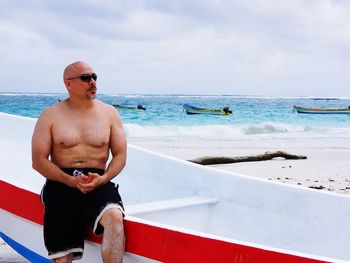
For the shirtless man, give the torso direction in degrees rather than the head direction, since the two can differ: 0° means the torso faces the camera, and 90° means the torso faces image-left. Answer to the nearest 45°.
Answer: approximately 0°

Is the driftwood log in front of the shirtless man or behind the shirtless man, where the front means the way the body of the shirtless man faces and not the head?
behind

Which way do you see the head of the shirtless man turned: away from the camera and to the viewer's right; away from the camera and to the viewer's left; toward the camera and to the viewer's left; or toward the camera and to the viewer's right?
toward the camera and to the viewer's right
